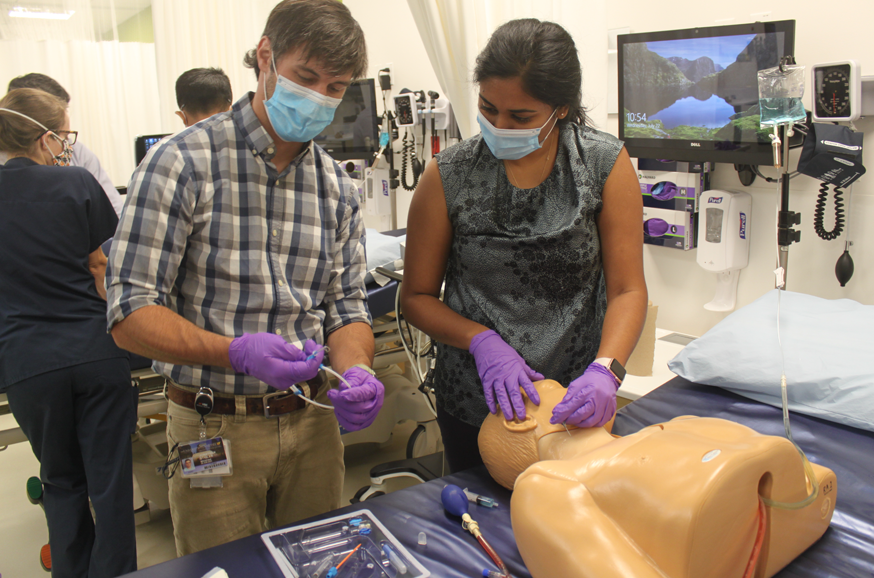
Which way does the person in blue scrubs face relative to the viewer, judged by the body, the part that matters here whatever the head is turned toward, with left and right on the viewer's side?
facing away from the viewer

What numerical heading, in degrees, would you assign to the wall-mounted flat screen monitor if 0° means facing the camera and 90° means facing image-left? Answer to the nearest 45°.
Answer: approximately 45°

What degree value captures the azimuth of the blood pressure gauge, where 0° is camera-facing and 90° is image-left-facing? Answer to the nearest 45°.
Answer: approximately 45°

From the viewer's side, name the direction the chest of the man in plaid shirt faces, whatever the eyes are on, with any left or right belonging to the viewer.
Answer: facing the viewer and to the right of the viewer

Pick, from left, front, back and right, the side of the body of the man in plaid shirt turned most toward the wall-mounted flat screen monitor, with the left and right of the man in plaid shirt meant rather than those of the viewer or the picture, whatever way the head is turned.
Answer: left

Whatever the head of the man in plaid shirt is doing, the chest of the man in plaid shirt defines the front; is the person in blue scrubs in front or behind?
behind

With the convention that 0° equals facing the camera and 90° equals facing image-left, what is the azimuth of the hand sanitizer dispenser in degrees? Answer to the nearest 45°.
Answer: approximately 45°

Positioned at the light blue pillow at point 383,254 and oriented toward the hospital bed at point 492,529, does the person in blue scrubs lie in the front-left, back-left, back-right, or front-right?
front-right

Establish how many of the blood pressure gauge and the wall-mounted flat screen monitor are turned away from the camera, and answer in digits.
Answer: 0
